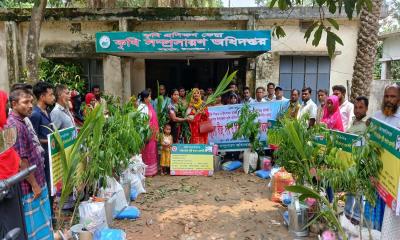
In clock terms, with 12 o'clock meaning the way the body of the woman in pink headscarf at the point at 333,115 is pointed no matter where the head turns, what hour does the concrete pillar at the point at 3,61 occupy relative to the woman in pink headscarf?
The concrete pillar is roughly at 2 o'clock from the woman in pink headscarf.

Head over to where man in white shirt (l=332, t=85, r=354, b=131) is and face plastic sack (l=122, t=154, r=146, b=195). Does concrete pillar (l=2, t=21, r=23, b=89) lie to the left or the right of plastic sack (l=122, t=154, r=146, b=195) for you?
right

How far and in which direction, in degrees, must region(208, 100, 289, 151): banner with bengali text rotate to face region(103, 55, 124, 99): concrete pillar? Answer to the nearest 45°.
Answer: approximately 135° to its right

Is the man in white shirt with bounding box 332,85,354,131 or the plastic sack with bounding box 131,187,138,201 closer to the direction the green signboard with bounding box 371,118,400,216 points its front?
the plastic sack

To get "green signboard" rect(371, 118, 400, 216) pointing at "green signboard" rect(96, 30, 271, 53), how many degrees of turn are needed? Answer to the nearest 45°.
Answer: approximately 90° to its right

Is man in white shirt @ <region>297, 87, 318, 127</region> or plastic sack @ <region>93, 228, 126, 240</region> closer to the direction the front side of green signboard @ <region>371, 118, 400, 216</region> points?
the plastic sack

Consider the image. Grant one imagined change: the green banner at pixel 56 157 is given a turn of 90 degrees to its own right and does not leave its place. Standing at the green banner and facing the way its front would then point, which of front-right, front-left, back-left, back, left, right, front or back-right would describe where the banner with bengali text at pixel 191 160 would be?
back
